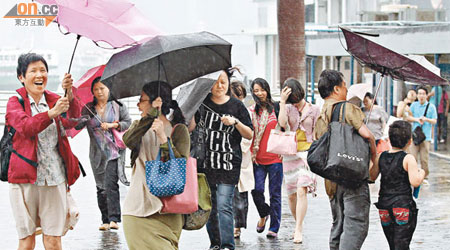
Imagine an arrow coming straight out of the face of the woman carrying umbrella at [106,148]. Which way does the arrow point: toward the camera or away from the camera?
toward the camera

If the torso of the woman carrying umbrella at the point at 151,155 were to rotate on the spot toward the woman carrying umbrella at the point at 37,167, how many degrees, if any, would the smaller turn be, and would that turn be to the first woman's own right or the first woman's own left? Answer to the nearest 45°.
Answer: approximately 45° to the first woman's own right

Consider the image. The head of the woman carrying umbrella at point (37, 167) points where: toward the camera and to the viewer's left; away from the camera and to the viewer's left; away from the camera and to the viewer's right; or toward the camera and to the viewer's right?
toward the camera and to the viewer's right

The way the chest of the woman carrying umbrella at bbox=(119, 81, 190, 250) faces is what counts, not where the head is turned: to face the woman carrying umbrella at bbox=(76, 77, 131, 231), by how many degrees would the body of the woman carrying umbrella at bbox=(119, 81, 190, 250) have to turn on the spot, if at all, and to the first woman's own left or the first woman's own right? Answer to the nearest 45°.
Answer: approximately 90° to the first woman's own right

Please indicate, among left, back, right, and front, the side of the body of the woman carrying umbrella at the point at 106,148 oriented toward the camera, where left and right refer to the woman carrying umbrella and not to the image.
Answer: front

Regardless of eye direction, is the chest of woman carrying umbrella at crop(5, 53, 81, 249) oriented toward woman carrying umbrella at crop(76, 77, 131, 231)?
no

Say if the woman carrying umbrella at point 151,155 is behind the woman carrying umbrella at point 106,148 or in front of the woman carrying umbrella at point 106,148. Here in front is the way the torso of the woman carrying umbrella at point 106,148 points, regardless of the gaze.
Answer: in front

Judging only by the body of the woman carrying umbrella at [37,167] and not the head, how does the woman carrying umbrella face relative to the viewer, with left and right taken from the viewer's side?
facing the viewer and to the right of the viewer

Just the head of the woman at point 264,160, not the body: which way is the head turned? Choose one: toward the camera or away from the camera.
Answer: toward the camera

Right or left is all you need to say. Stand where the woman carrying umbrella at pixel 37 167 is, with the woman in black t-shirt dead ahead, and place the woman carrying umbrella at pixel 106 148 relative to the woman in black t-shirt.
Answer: left

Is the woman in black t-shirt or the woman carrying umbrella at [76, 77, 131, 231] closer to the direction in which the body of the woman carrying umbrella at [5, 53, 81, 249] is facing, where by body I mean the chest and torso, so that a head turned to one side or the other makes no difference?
the woman in black t-shirt

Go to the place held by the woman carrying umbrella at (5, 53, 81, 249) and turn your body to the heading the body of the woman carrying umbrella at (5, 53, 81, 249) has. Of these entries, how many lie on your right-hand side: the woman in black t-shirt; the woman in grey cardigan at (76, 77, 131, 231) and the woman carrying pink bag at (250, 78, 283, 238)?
0
